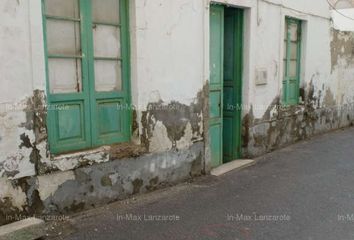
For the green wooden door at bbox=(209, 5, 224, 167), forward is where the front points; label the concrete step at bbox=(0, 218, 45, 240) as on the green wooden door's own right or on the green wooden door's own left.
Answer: on the green wooden door's own right

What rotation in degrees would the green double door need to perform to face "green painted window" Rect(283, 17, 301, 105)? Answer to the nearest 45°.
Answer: approximately 90° to its left

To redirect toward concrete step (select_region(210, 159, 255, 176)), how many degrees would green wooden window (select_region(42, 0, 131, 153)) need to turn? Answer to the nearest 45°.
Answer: approximately 90° to its left

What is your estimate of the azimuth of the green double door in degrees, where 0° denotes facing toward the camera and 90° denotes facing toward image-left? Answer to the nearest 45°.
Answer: approximately 315°

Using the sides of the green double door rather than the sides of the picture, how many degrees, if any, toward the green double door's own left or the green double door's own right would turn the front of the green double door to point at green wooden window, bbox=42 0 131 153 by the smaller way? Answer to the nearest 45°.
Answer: approximately 90° to the green double door's own right

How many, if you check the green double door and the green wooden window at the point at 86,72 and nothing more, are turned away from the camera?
0

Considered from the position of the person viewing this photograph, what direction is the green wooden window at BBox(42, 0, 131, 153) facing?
facing the viewer and to the right of the viewer

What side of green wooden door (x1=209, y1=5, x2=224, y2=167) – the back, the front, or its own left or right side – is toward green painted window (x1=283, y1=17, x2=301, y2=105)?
left

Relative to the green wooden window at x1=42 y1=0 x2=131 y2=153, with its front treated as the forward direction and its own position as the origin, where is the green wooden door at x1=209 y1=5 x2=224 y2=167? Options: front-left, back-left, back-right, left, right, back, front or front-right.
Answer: left

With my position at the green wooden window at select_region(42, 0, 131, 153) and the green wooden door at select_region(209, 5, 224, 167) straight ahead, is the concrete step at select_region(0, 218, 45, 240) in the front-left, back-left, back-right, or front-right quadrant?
back-right

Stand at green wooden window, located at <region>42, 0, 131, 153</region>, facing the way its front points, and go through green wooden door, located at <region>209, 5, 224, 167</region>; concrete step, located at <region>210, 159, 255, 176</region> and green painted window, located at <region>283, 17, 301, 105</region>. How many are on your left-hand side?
3

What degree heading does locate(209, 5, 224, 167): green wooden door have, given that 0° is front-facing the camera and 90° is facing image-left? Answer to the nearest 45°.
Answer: approximately 315°

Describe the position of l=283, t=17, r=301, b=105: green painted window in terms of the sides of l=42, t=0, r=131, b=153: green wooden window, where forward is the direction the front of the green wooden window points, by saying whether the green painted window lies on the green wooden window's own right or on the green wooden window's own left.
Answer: on the green wooden window's own left
